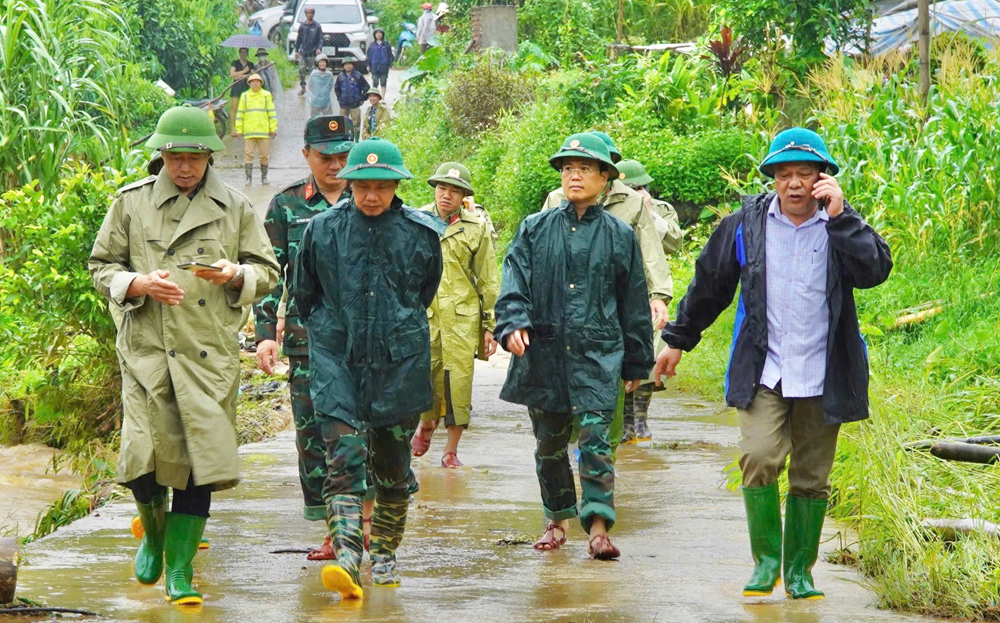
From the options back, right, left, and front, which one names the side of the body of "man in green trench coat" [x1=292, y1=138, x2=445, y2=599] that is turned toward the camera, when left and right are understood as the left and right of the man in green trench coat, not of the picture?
front

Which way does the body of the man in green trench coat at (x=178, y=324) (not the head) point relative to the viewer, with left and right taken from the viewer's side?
facing the viewer

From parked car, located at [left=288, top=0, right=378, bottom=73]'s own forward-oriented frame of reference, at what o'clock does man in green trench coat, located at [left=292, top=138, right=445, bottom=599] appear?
The man in green trench coat is roughly at 12 o'clock from the parked car.

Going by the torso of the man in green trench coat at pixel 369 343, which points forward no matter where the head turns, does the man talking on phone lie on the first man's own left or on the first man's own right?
on the first man's own left

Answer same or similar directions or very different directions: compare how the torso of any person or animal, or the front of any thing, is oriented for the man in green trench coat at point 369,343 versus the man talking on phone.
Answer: same or similar directions

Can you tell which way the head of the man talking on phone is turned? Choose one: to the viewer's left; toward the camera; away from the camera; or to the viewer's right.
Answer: toward the camera

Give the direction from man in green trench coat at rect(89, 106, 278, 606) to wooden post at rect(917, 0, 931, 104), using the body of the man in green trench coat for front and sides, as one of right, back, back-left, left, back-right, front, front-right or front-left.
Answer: back-left

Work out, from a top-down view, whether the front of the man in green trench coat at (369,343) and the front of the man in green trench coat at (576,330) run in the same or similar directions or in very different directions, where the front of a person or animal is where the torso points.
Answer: same or similar directions

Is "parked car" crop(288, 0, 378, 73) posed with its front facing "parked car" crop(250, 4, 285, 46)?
no

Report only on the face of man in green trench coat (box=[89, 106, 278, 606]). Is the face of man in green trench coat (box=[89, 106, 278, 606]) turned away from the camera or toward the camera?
toward the camera

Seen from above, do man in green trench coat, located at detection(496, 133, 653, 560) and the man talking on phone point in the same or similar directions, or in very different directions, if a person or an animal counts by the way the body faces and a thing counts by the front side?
same or similar directions

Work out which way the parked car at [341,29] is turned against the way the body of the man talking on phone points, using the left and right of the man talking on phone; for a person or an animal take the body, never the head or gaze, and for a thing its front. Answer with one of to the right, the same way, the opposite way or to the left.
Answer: the same way

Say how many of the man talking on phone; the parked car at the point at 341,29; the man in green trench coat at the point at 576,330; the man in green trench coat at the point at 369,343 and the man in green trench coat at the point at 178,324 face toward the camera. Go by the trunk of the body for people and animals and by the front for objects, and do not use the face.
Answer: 5

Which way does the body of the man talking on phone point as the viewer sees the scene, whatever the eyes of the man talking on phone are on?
toward the camera
